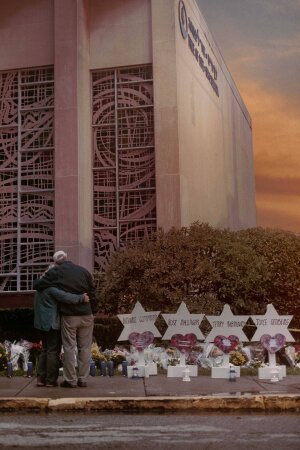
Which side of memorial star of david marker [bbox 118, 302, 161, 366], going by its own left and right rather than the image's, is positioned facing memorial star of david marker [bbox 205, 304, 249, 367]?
left

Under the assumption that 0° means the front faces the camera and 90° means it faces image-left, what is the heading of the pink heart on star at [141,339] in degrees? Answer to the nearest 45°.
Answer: approximately 0°

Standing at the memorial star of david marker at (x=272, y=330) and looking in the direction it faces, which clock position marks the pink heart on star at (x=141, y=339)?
The pink heart on star is roughly at 3 o'clock from the memorial star of david marker.

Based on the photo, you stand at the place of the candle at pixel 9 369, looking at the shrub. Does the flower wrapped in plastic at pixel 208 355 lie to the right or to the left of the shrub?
right

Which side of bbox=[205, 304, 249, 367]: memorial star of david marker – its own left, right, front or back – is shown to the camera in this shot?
front

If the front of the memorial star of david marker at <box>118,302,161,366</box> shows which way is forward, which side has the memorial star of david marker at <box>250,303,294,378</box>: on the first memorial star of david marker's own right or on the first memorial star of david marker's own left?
on the first memorial star of david marker's own left

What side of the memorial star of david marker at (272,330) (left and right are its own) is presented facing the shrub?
back

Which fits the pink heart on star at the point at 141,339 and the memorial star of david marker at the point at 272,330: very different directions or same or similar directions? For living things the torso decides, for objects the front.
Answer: same or similar directions

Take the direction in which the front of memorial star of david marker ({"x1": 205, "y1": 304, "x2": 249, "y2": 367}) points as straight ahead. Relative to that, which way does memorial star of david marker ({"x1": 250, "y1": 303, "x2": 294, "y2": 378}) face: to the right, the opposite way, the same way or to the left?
the same way

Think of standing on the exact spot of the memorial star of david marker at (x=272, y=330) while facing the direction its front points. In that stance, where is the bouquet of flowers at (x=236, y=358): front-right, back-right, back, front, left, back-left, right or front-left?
back-right

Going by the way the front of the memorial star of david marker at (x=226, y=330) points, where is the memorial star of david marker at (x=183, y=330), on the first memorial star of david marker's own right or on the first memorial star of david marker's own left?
on the first memorial star of david marker's own right

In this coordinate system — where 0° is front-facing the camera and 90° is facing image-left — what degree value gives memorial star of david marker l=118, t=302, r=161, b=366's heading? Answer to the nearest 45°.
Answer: approximately 0°

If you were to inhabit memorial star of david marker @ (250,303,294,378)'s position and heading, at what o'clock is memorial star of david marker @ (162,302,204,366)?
memorial star of david marker @ (162,302,204,366) is roughly at 3 o'clock from memorial star of david marker @ (250,303,294,378).

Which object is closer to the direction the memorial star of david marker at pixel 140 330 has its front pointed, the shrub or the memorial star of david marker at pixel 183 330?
the memorial star of david marker
